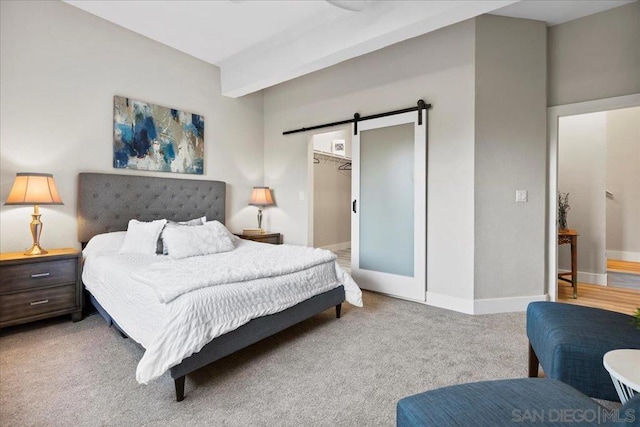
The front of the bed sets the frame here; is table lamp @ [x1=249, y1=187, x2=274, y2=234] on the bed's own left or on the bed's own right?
on the bed's own left

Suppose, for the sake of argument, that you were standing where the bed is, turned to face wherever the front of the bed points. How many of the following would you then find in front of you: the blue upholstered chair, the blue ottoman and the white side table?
3

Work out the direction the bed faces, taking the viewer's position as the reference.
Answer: facing the viewer and to the right of the viewer

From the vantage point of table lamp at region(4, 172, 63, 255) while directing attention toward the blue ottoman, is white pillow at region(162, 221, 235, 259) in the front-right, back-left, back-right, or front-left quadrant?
front-left

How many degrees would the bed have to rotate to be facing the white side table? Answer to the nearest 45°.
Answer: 0° — it already faces it

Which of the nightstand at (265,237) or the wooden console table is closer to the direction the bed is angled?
the wooden console table

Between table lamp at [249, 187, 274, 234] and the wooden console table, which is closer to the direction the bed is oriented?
the wooden console table

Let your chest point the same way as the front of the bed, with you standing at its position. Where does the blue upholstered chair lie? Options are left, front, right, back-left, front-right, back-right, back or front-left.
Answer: front

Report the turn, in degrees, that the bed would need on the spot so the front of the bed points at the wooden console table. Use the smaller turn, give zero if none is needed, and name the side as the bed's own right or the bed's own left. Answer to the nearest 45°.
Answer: approximately 45° to the bed's own left
